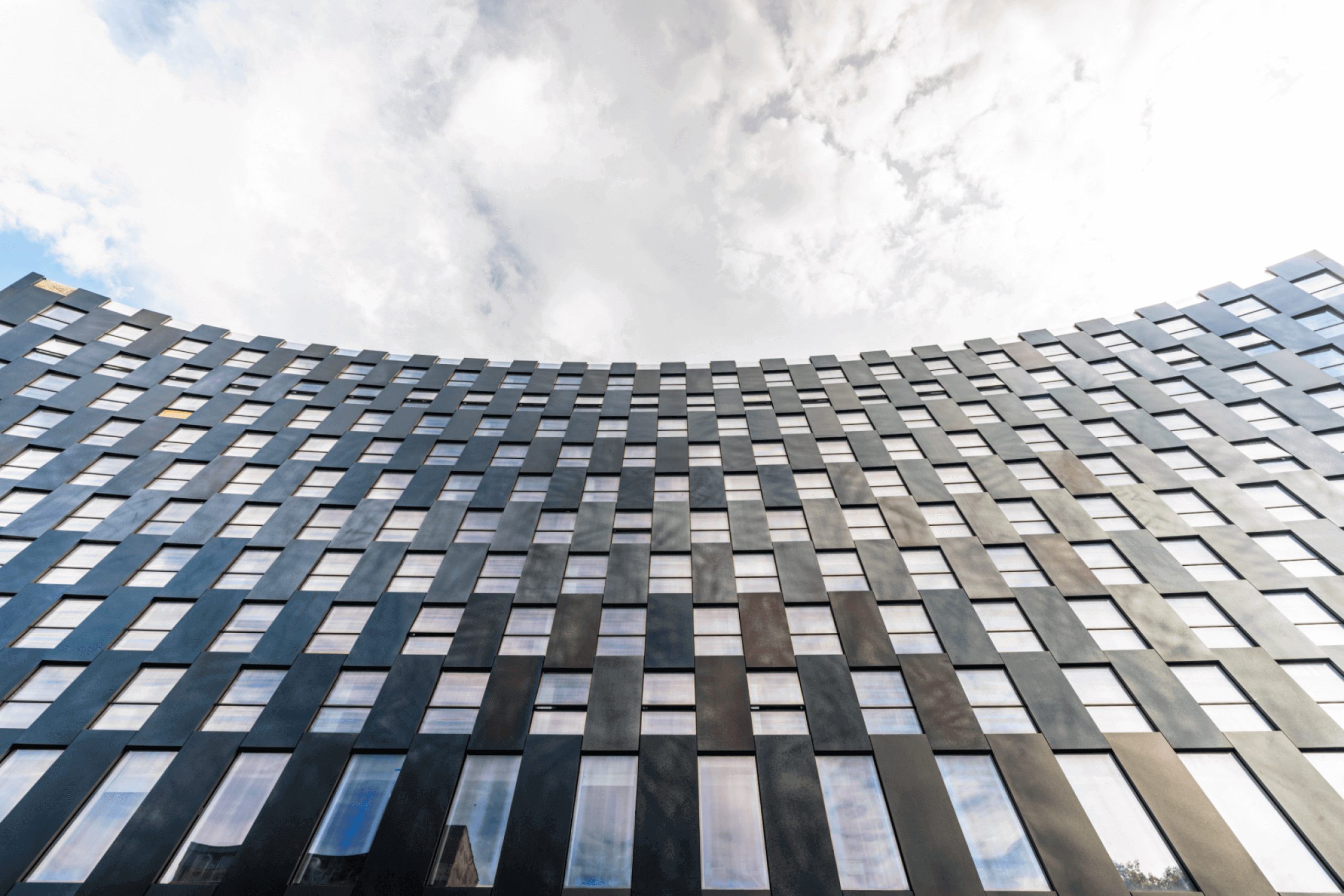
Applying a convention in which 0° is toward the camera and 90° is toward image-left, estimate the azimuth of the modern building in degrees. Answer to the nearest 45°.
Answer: approximately 0°
